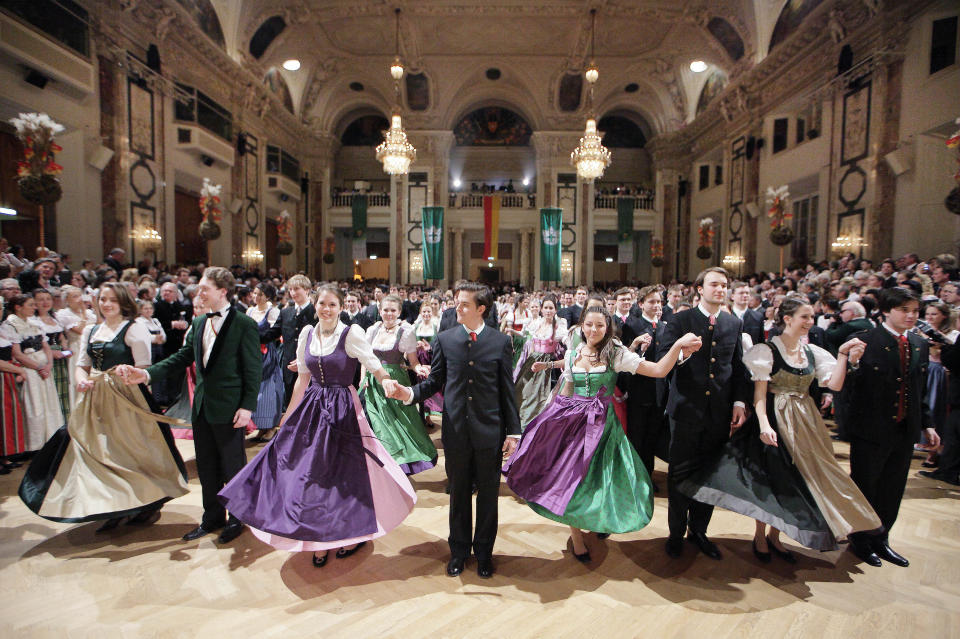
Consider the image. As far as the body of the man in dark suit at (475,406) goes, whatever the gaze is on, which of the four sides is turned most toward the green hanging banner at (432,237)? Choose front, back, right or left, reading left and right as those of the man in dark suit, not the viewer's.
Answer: back

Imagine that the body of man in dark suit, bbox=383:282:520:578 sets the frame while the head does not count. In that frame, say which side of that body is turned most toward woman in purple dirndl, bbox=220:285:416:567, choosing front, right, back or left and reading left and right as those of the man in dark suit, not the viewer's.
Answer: right

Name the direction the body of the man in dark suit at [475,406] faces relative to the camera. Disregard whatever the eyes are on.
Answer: toward the camera

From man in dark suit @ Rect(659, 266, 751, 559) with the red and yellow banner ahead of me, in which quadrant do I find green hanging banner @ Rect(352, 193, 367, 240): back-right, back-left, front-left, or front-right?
front-left

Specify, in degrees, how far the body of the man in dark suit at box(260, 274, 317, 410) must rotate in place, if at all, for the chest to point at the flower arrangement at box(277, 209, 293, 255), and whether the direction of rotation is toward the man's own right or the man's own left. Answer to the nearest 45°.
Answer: approximately 180°

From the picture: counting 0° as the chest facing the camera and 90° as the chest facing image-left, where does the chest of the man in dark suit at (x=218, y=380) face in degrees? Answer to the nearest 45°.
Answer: approximately 45°

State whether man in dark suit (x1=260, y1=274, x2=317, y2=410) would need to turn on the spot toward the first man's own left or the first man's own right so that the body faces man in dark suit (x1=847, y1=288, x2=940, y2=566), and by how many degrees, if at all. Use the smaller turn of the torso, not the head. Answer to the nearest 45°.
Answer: approximately 45° to the first man's own left

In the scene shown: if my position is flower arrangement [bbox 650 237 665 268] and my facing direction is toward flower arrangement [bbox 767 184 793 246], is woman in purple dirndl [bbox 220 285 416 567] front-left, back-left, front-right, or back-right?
front-right

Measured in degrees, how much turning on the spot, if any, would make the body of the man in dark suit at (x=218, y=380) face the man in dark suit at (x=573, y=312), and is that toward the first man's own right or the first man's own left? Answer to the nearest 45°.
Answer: approximately 135° to the first man's own left

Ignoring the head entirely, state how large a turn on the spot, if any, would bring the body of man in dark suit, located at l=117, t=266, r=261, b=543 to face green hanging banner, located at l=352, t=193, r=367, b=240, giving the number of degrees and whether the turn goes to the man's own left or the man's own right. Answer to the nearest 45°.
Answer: approximately 135° to the man's own right

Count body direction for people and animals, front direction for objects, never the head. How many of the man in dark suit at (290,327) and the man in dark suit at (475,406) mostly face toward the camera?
2

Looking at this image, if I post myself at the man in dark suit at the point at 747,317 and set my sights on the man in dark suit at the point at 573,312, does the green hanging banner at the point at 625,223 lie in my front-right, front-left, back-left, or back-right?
front-right

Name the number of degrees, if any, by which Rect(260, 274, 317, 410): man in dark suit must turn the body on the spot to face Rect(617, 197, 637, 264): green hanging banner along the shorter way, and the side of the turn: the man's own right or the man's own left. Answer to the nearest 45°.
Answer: approximately 135° to the man's own left

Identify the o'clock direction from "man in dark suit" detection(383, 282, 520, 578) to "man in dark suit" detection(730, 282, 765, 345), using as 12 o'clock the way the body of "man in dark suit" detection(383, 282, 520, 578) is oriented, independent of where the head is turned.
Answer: "man in dark suit" detection(730, 282, 765, 345) is roughly at 8 o'clock from "man in dark suit" detection(383, 282, 520, 578).

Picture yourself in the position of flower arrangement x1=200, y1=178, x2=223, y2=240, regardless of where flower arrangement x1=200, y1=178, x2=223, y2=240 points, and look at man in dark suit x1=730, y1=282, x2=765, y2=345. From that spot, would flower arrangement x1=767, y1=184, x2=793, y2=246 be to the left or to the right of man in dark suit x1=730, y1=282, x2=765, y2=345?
left

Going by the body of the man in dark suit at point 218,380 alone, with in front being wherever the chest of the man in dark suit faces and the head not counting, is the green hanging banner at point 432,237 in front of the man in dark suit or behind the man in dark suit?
behind

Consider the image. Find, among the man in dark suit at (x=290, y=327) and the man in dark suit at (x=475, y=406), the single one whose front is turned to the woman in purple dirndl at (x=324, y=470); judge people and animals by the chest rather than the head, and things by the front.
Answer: the man in dark suit at (x=290, y=327)

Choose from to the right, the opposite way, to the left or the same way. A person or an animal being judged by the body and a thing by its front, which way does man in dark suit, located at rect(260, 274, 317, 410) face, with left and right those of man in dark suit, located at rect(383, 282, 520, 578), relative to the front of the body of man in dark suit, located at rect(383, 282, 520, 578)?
the same way

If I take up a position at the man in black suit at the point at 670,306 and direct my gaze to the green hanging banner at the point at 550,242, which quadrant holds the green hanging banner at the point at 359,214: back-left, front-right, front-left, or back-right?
front-left
